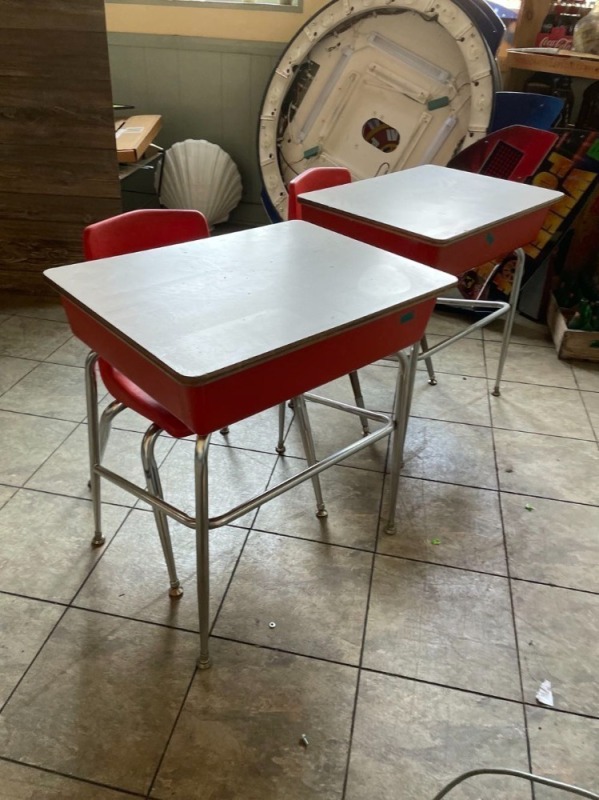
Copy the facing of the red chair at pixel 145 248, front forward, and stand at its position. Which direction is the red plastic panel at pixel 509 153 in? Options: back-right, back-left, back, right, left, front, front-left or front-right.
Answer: left

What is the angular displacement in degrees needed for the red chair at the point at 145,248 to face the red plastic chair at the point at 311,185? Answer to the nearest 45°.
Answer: approximately 90° to its left

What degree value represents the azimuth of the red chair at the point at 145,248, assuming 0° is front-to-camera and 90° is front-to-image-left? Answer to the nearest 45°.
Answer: approximately 315°

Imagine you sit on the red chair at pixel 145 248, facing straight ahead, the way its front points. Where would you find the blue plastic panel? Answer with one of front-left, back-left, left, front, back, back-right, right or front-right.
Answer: left

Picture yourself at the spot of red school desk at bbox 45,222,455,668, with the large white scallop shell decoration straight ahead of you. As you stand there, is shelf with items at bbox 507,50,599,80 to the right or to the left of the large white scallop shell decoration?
right
